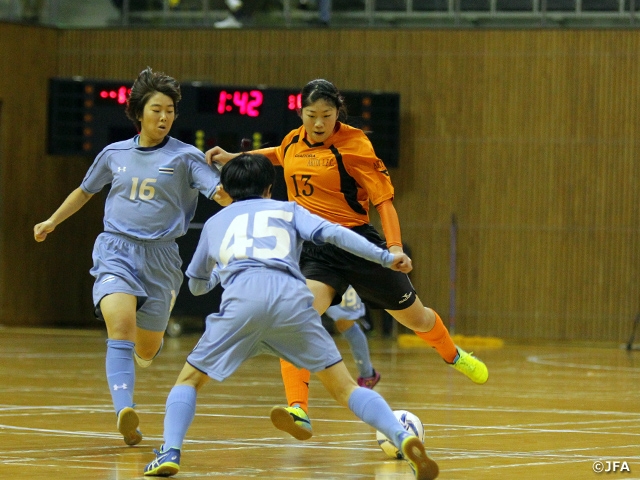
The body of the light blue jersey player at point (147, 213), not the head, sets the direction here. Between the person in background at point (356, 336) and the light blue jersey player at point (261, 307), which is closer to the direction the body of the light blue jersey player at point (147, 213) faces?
the light blue jersey player

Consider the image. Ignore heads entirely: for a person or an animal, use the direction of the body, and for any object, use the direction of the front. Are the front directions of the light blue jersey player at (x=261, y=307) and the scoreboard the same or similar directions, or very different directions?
very different directions

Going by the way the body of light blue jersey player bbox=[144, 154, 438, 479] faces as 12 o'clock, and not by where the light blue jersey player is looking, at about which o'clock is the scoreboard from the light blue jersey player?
The scoreboard is roughly at 12 o'clock from the light blue jersey player.

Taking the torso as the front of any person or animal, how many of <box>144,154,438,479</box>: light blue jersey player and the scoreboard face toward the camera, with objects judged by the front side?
1

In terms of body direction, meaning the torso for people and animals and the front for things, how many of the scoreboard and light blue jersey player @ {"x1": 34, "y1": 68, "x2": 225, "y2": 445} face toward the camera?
2

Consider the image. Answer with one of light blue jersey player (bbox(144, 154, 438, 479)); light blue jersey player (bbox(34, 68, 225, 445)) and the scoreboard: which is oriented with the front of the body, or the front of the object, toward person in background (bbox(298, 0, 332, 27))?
light blue jersey player (bbox(144, 154, 438, 479))

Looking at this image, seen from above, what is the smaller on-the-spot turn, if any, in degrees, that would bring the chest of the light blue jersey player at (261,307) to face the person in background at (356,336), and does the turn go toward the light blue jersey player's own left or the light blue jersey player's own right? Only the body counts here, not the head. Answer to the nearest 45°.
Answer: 0° — they already face them

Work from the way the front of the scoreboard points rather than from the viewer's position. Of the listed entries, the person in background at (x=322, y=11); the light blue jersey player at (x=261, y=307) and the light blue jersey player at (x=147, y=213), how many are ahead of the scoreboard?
2

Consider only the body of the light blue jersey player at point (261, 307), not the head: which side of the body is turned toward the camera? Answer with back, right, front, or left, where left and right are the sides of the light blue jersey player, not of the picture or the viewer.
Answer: back

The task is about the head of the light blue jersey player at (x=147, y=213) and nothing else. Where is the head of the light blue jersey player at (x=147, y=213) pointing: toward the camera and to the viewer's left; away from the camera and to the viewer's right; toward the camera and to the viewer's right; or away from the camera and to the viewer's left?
toward the camera and to the viewer's right

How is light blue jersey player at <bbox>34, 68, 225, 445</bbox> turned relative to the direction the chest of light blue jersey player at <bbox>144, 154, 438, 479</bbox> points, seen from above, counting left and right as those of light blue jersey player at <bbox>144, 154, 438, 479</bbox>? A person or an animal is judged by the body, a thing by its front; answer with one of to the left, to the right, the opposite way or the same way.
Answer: the opposite way

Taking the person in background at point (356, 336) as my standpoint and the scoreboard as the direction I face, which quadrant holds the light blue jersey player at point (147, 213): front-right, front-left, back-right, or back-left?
back-left
